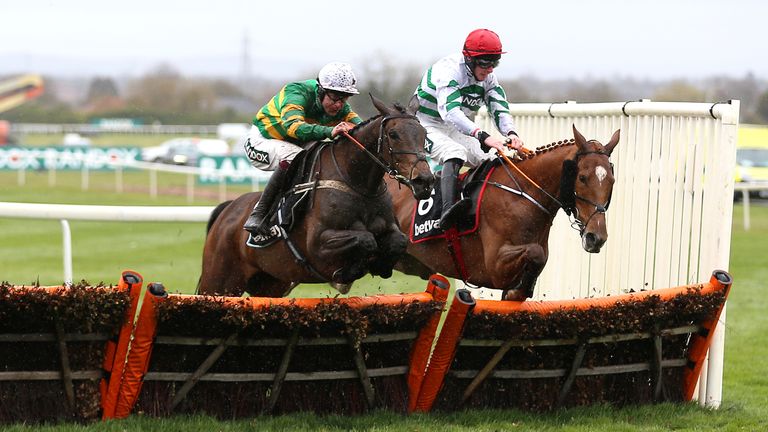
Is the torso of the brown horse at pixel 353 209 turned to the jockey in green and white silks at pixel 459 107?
no

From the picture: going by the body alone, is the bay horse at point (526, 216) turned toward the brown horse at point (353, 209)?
no

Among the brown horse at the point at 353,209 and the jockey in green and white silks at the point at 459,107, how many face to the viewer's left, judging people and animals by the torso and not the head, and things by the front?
0

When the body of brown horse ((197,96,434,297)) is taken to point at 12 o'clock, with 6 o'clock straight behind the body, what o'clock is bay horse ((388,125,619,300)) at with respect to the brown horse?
The bay horse is roughly at 10 o'clock from the brown horse.

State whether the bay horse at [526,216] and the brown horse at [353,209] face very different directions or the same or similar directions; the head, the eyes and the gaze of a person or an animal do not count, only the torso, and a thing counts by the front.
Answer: same or similar directions

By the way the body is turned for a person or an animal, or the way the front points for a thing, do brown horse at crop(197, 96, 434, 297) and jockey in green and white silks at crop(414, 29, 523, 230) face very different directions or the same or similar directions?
same or similar directions

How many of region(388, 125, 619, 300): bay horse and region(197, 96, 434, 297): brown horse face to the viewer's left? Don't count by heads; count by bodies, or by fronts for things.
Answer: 0

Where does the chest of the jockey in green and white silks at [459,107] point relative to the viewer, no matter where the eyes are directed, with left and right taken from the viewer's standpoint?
facing the viewer and to the right of the viewer

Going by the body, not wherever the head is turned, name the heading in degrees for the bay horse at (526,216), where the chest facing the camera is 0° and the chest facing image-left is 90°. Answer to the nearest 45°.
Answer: approximately 315°

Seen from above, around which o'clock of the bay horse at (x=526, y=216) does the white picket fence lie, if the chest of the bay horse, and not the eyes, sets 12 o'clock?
The white picket fence is roughly at 10 o'clock from the bay horse.
